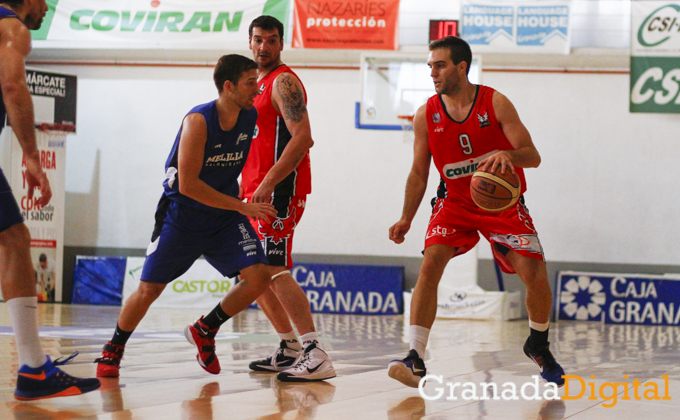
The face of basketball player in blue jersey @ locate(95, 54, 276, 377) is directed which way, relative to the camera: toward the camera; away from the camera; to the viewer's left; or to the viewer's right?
to the viewer's right

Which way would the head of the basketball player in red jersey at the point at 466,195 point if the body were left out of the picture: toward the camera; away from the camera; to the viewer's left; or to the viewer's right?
to the viewer's left

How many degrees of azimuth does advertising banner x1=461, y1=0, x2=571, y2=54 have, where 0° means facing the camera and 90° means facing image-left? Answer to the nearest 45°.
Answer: approximately 0°

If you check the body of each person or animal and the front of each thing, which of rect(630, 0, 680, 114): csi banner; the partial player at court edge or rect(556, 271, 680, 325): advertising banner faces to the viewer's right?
the partial player at court edge

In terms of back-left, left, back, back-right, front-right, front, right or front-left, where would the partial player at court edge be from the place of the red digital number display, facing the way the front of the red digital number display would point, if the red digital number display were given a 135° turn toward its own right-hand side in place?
back-left

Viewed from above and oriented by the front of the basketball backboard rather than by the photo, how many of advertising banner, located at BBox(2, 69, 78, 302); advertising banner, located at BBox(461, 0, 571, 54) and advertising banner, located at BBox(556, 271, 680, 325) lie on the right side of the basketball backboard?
1

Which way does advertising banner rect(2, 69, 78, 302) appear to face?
toward the camera

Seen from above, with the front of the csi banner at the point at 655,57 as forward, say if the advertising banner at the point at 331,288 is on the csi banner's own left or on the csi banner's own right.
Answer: on the csi banner's own right

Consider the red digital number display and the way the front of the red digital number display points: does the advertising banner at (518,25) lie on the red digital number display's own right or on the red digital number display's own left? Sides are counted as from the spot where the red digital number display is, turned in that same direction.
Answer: on the red digital number display's own left

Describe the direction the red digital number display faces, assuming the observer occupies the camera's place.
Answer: facing the viewer

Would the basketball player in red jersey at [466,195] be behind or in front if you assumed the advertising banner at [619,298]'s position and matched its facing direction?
in front

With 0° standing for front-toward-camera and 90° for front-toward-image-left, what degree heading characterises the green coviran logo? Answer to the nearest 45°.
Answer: approximately 0°

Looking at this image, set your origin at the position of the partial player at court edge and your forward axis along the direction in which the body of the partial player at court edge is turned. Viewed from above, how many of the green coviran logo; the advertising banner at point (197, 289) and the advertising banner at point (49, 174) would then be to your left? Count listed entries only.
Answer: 3

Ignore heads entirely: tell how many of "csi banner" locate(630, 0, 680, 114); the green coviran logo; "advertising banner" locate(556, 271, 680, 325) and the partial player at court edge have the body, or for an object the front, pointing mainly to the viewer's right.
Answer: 1

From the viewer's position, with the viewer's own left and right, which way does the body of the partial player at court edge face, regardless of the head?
facing to the right of the viewer

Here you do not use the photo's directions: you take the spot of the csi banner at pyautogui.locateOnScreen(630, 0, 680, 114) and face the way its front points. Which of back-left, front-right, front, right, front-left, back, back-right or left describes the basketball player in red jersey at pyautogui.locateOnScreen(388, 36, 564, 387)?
front
